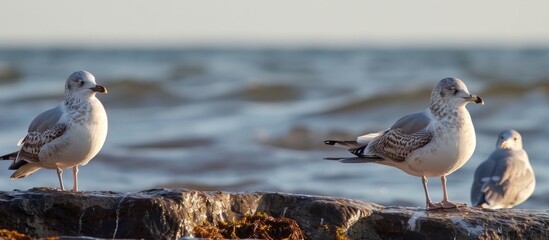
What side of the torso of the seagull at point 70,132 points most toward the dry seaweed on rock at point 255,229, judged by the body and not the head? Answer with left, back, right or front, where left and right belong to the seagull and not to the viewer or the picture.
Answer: front

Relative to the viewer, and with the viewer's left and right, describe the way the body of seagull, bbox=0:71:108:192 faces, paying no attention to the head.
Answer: facing the viewer and to the right of the viewer

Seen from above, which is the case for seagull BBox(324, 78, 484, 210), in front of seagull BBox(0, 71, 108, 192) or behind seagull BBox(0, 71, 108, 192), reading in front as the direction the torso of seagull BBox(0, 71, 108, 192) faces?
in front
